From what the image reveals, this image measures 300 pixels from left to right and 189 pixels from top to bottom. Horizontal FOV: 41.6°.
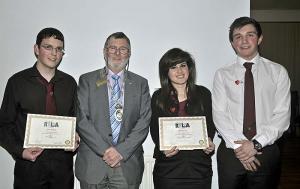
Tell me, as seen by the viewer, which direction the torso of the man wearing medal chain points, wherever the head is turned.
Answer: toward the camera
